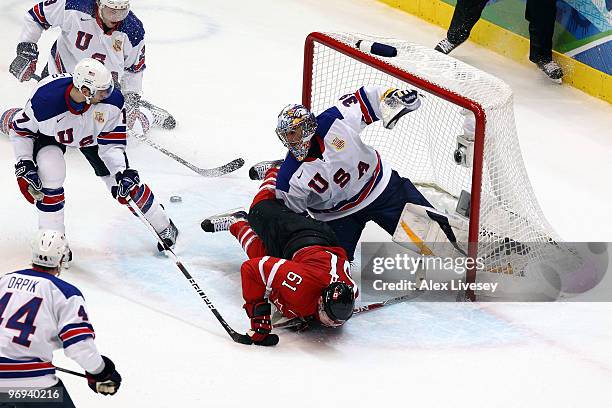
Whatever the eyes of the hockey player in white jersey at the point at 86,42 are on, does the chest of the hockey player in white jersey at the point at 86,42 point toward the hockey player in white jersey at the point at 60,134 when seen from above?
yes

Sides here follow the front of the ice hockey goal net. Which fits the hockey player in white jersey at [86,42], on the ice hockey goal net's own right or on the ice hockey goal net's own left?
on the ice hockey goal net's own right

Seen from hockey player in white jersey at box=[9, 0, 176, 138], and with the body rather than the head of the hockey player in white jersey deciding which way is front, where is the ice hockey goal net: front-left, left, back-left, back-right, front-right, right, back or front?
front-left

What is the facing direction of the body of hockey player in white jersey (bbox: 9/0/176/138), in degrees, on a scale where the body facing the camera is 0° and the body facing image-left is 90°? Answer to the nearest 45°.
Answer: approximately 0°

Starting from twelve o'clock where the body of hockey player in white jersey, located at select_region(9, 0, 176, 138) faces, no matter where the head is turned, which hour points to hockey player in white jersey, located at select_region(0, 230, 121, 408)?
hockey player in white jersey, located at select_region(0, 230, 121, 408) is roughly at 12 o'clock from hockey player in white jersey, located at select_region(9, 0, 176, 138).

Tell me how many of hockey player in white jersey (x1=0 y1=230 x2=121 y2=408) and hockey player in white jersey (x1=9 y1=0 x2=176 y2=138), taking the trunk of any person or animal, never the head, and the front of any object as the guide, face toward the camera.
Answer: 1

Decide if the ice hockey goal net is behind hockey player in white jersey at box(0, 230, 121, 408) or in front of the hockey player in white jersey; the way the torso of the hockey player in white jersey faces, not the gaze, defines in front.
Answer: in front

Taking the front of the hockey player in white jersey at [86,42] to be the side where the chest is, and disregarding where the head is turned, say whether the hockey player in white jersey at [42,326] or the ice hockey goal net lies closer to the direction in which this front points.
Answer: the hockey player in white jersey

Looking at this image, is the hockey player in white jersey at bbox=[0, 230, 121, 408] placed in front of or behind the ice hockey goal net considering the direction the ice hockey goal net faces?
in front

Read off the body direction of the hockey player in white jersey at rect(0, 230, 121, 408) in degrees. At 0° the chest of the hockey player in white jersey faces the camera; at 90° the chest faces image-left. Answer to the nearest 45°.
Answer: approximately 225°

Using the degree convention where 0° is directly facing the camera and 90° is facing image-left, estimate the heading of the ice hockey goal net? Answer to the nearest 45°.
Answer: approximately 45°

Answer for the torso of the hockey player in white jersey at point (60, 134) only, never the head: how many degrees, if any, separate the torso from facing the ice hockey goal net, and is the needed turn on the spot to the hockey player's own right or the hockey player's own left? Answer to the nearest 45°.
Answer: approximately 45° to the hockey player's own left
